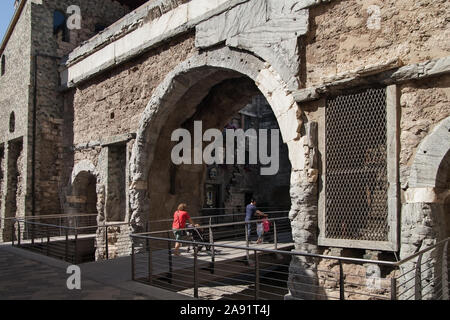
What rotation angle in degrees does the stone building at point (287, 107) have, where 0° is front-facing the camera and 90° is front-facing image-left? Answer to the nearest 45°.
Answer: approximately 45°

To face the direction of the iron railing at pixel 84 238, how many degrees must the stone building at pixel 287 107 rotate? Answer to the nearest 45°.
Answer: approximately 90° to its right
